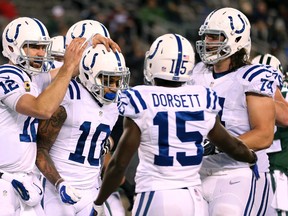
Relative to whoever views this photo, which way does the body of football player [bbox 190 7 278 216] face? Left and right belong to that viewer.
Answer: facing the viewer and to the left of the viewer

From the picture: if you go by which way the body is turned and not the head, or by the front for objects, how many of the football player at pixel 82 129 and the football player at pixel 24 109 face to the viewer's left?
0

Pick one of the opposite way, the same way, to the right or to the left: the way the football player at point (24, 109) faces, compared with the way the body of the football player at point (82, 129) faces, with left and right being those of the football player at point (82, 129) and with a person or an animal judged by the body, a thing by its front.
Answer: the same way

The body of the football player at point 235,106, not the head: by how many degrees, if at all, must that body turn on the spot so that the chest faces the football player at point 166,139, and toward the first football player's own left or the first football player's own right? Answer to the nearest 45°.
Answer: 0° — they already face them

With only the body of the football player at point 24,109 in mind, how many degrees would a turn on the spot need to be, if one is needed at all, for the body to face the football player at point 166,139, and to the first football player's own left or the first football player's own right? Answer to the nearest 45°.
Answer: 0° — they already face them

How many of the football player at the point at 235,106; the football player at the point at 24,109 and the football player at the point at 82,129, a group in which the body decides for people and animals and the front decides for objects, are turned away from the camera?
0

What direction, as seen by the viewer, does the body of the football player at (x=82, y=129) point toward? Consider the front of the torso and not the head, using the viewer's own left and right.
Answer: facing the viewer and to the right of the viewer

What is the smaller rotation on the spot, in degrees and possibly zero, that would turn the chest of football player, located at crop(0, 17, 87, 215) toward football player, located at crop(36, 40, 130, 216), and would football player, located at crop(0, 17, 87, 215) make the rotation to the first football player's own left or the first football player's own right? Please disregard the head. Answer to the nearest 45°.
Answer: approximately 45° to the first football player's own left

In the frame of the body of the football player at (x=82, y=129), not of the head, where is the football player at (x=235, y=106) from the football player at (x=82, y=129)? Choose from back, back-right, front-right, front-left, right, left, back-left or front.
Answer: front-left

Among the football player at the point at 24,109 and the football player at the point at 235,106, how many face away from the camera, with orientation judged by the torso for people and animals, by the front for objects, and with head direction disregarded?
0
